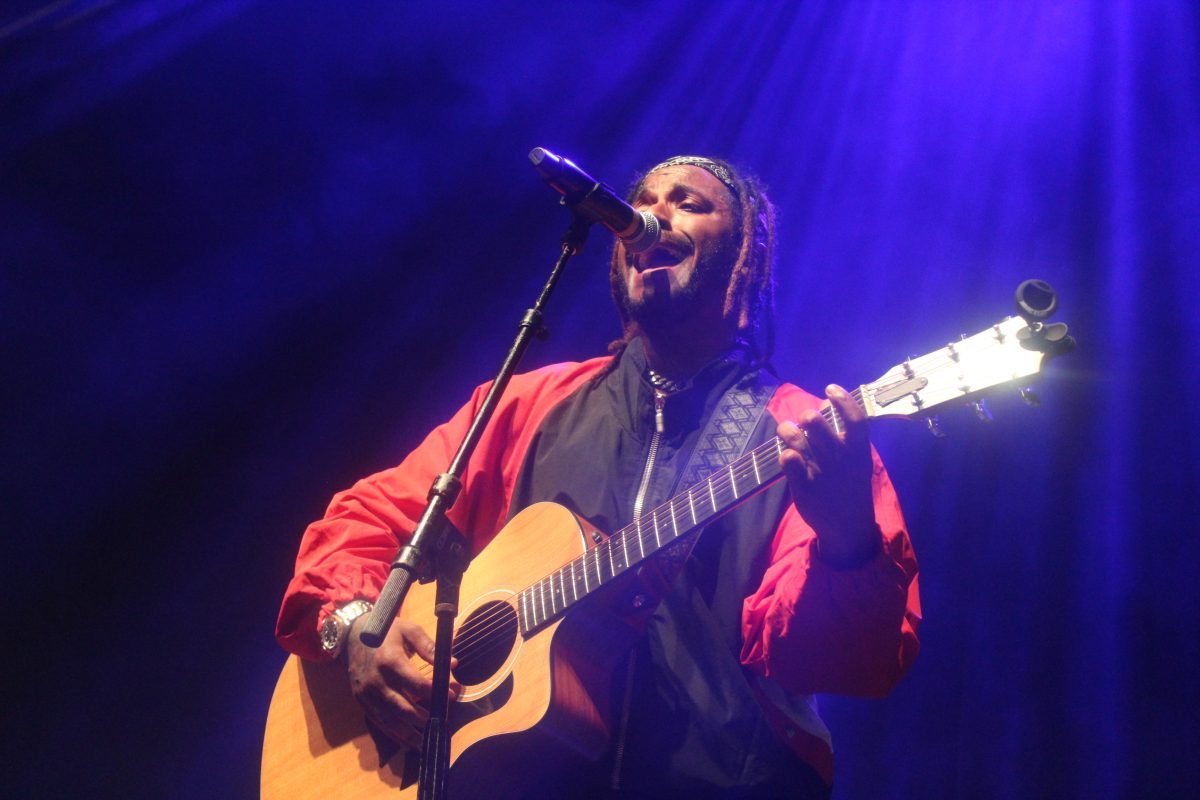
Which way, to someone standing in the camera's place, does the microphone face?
facing away from the viewer and to the right of the viewer

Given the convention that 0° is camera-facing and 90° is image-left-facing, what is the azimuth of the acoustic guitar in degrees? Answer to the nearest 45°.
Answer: approximately 45°

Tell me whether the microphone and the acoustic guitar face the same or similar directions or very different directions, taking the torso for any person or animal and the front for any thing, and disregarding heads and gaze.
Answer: very different directions

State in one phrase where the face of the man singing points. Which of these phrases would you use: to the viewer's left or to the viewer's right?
to the viewer's left
